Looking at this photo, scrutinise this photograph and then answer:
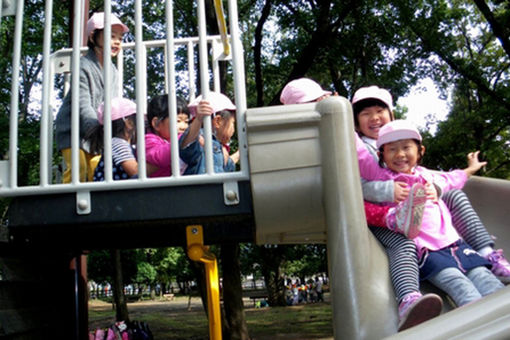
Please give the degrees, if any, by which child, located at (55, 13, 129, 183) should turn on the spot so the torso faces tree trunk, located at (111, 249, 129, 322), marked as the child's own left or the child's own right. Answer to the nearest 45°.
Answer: approximately 90° to the child's own left

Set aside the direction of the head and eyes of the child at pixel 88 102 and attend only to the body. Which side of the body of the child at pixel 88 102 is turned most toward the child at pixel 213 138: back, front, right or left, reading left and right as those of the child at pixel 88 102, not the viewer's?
front

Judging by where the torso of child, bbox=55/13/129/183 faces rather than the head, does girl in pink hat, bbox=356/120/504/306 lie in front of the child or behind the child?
in front

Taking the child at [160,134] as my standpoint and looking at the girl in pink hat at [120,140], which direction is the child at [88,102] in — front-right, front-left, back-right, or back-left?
front-right

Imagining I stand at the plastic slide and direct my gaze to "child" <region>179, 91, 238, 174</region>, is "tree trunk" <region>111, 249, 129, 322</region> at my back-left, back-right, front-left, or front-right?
front-right

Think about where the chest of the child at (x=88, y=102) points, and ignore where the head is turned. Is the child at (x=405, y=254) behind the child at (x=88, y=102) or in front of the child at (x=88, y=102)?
in front

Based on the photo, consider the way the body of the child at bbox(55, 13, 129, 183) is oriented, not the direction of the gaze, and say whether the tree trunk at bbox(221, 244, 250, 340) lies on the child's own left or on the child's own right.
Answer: on the child's own left

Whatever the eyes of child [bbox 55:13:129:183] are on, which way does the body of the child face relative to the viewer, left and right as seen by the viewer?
facing to the right of the viewer
